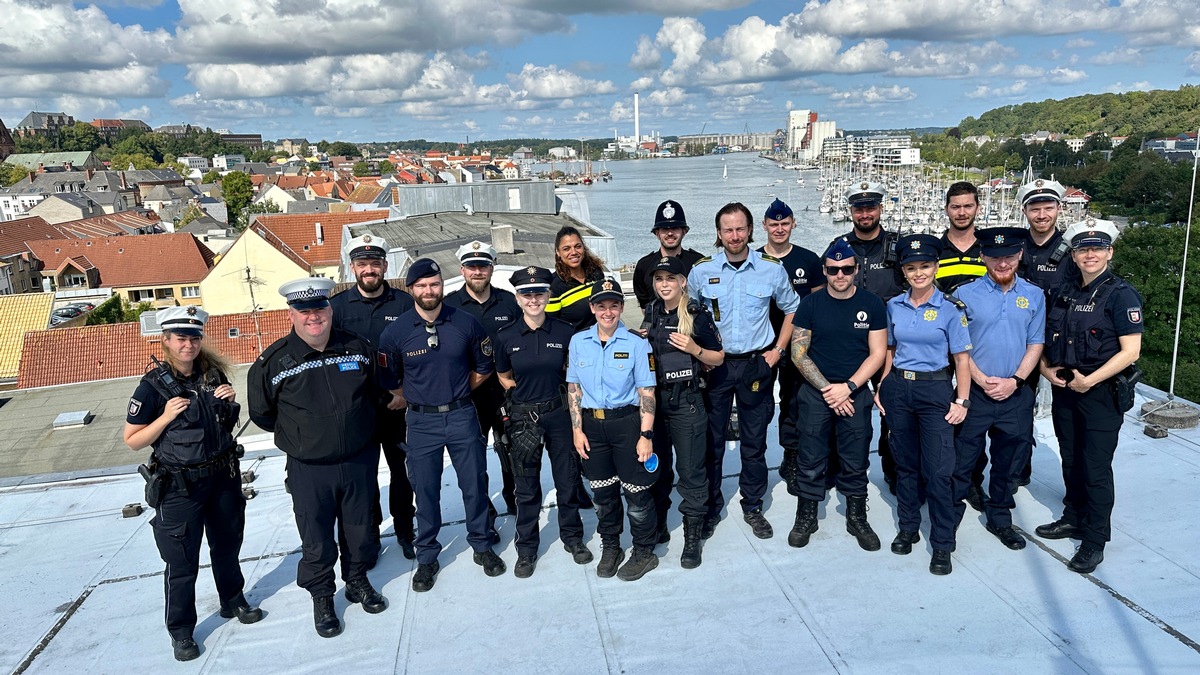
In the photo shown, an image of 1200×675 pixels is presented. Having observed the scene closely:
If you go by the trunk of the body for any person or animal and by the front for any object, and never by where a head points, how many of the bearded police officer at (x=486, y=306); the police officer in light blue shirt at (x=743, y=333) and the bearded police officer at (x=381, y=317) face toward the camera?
3

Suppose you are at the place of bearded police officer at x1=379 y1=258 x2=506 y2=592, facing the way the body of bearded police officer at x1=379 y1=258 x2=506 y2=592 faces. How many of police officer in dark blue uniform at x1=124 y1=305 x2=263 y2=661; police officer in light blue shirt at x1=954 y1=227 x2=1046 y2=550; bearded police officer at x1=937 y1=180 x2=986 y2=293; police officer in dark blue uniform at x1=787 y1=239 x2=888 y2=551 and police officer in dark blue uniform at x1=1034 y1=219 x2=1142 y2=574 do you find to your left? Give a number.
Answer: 4

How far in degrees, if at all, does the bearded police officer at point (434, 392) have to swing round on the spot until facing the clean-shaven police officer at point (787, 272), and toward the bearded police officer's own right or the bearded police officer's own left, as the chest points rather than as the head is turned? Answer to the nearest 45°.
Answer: approximately 90° to the bearded police officer's own left

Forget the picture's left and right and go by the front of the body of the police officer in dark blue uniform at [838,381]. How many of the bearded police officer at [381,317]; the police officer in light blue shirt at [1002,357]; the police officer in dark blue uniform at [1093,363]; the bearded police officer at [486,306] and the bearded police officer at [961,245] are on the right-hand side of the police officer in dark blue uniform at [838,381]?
2

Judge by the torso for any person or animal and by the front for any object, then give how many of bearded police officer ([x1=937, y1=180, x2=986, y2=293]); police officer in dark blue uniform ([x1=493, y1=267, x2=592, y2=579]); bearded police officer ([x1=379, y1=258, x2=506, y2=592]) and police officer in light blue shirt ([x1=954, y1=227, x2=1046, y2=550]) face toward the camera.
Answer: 4

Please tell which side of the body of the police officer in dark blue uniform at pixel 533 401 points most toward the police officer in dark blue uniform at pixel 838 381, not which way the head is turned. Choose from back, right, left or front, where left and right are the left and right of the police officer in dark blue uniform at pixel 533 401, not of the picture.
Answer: left

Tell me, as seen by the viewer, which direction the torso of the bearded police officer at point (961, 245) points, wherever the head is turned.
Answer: toward the camera

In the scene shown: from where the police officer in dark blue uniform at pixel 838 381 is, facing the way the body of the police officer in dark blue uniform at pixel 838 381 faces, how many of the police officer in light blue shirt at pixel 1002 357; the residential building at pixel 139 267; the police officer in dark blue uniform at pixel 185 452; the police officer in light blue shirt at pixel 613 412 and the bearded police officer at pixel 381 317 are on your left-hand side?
1

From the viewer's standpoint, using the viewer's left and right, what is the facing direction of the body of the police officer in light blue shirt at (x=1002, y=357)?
facing the viewer

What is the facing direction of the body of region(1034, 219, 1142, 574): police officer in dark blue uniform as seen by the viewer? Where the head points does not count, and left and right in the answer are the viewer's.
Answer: facing the viewer and to the left of the viewer

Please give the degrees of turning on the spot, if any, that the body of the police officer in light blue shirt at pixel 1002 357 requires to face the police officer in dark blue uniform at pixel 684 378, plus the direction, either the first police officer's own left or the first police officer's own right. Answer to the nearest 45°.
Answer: approximately 45° to the first police officer's own right
